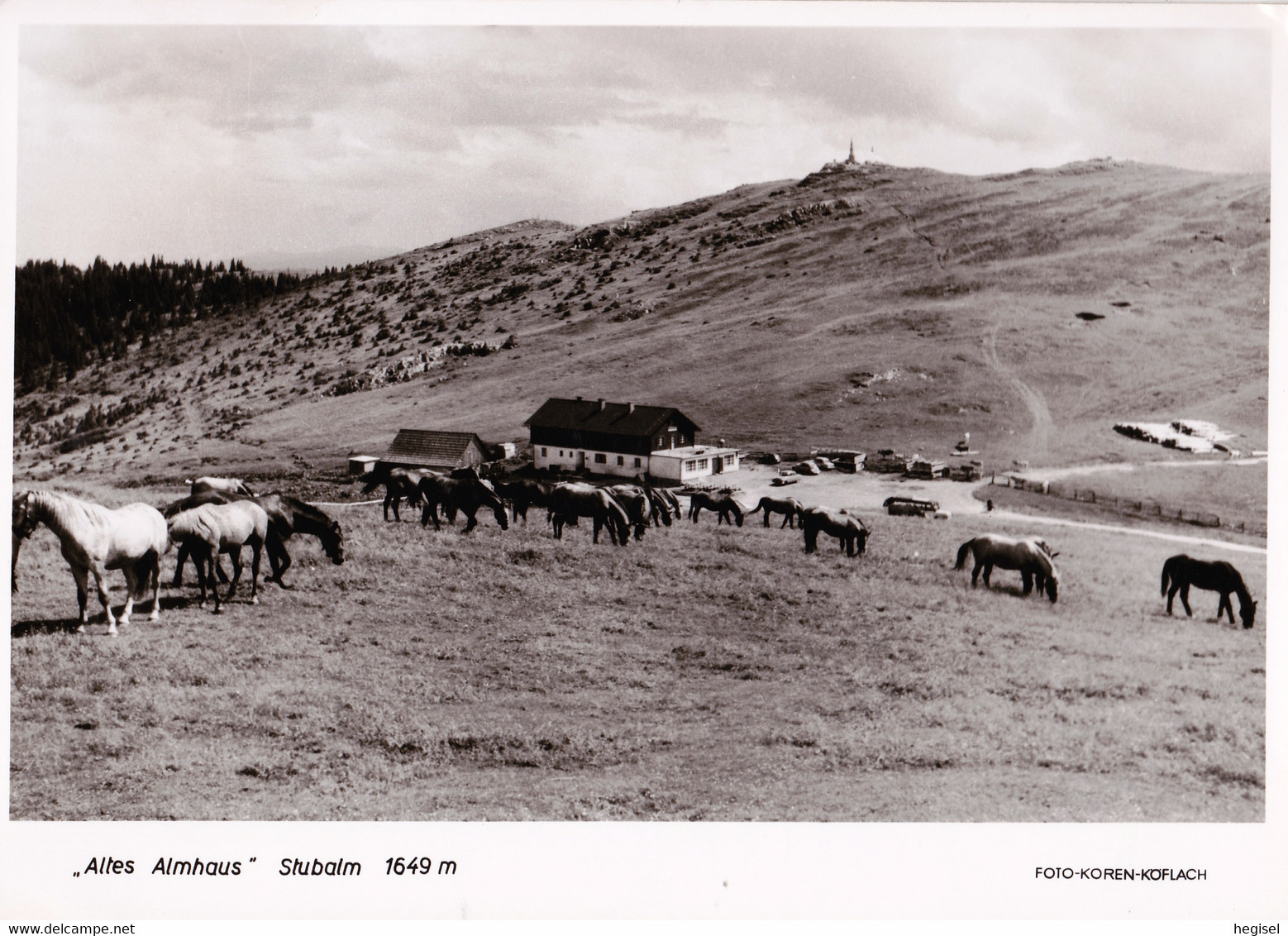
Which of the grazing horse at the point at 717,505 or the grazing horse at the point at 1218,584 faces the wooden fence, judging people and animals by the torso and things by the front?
the grazing horse at the point at 717,505

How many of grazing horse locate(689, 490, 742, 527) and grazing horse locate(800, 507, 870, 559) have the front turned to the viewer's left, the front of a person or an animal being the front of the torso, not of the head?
0

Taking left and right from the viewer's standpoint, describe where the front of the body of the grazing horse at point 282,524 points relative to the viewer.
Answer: facing to the right of the viewer

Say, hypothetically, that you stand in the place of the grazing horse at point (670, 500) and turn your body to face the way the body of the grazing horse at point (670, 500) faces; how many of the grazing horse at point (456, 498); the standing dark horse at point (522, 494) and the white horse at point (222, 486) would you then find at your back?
3

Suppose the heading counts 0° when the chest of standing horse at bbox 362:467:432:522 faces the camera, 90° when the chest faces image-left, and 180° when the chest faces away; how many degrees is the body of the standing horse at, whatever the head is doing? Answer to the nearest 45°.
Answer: approximately 90°

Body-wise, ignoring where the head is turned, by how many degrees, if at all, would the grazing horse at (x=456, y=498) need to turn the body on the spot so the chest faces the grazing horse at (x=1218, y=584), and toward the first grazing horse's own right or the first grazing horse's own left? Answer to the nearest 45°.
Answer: approximately 45° to the first grazing horse's own right

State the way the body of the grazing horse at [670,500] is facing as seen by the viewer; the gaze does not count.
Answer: to the viewer's right

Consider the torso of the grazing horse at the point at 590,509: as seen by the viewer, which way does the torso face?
to the viewer's right
